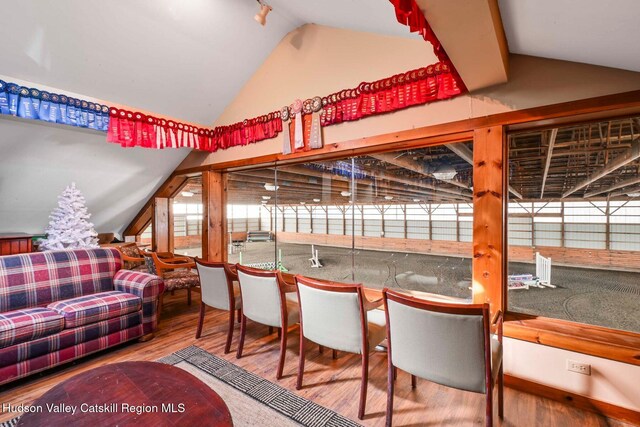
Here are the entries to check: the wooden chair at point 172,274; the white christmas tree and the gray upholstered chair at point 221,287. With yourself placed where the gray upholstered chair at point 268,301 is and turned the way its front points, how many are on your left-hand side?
3

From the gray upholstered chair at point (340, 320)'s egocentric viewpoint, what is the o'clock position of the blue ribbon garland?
The blue ribbon garland is roughly at 8 o'clock from the gray upholstered chair.

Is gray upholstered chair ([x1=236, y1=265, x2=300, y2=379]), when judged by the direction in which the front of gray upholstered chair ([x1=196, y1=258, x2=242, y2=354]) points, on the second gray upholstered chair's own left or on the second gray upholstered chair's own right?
on the second gray upholstered chair's own right

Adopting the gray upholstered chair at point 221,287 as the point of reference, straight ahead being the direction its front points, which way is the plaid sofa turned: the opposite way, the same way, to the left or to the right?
to the right

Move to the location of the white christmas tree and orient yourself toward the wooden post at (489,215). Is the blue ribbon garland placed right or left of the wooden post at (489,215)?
right

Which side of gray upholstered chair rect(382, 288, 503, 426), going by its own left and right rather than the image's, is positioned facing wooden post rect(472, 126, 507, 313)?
front

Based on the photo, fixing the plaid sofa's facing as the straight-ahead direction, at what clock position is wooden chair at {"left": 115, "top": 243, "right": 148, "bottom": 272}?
The wooden chair is roughly at 8 o'clock from the plaid sofa.

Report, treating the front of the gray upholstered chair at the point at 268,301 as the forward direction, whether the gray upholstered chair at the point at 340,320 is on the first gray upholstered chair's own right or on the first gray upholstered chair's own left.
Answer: on the first gray upholstered chair's own right

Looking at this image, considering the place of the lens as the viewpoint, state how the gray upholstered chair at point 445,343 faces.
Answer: facing away from the viewer and to the right of the viewer

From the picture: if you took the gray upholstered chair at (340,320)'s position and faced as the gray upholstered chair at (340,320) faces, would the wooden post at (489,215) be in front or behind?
in front

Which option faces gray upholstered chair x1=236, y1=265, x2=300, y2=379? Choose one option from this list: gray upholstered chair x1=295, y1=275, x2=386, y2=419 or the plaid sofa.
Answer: the plaid sofa

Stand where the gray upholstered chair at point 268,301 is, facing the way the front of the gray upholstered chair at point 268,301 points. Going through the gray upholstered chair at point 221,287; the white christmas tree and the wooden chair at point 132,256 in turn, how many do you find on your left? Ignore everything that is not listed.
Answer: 3

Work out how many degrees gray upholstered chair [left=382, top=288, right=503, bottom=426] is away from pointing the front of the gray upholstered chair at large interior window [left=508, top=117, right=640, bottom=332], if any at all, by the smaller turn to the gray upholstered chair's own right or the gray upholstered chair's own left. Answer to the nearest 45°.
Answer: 0° — it already faces it
